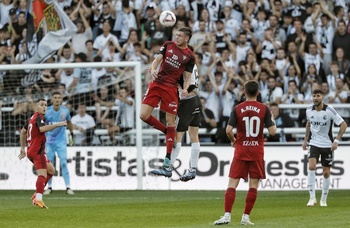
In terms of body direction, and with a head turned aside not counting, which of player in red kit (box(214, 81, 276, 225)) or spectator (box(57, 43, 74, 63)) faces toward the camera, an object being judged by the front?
the spectator

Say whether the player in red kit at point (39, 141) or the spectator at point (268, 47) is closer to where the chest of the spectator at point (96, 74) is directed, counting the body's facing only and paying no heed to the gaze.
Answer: the player in red kit

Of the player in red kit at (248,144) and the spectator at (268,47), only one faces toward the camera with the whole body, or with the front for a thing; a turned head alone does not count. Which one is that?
the spectator

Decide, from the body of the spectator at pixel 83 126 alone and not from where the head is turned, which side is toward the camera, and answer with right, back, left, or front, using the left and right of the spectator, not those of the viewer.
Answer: front

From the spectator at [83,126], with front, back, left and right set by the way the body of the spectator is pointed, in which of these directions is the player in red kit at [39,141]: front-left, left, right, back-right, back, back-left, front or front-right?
front

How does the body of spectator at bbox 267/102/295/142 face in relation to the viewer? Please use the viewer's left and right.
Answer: facing the viewer and to the left of the viewer

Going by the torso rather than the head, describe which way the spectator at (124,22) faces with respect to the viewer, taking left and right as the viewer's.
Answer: facing the viewer

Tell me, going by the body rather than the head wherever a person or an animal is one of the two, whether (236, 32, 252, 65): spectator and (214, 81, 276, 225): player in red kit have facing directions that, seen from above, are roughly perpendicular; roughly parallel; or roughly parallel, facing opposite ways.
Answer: roughly parallel, facing opposite ways

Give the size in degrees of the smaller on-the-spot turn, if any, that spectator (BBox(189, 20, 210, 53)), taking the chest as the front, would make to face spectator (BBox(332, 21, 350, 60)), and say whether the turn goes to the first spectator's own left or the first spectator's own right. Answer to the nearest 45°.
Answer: approximately 90° to the first spectator's own left

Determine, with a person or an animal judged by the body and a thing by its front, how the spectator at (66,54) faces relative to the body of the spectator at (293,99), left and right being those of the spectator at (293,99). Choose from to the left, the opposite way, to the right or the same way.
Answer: the same way

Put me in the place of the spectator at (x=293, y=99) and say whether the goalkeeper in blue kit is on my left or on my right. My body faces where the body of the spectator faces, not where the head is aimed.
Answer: on my right

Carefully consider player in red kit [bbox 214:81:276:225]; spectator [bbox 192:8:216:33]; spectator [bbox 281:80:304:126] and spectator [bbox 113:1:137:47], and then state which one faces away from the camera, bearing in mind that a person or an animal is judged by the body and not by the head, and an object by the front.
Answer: the player in red kit

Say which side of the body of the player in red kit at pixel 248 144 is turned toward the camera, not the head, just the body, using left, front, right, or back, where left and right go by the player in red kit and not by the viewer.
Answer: back

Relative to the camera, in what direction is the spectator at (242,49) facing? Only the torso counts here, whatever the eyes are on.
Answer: toward the camera
